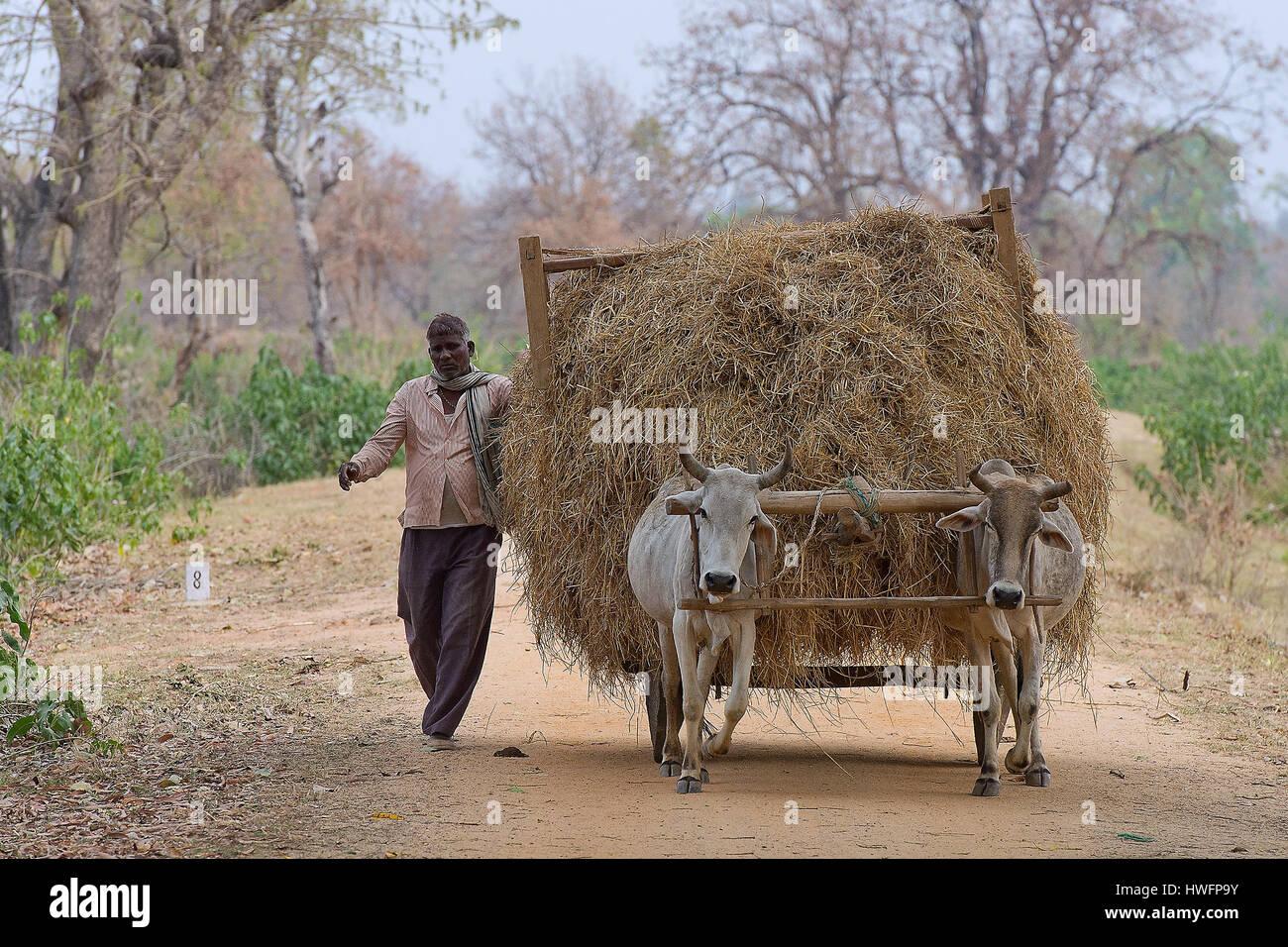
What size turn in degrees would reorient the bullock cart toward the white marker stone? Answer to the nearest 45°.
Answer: approximately 135° to its right

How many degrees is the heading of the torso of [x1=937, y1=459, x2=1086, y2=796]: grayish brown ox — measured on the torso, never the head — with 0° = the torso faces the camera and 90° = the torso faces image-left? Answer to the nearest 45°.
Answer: approximately 0°

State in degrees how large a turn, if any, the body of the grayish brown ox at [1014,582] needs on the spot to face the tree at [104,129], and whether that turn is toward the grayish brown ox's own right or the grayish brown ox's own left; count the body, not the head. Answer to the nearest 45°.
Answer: approximately 135° to the grayish brown ox's own right

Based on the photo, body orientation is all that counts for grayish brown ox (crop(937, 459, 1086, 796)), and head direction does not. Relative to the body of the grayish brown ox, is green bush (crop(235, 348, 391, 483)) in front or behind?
behind

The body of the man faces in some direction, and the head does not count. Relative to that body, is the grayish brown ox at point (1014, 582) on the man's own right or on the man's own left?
on the man's own left

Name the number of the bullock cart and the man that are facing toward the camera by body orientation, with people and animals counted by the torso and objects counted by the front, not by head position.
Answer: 2

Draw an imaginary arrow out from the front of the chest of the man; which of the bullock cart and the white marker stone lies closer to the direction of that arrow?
the bullock cart

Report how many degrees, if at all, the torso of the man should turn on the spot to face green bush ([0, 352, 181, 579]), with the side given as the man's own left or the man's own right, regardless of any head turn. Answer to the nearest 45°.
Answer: approximately 135° to the man's own right

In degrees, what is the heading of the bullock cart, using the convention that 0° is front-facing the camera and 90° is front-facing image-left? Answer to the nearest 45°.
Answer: approximately 0°

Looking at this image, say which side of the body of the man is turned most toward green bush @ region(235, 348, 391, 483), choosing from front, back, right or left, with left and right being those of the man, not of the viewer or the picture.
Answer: back

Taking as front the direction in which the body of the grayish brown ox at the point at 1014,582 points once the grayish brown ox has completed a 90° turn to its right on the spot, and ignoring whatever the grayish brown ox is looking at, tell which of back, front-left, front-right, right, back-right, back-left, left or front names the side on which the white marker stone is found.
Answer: front-right
